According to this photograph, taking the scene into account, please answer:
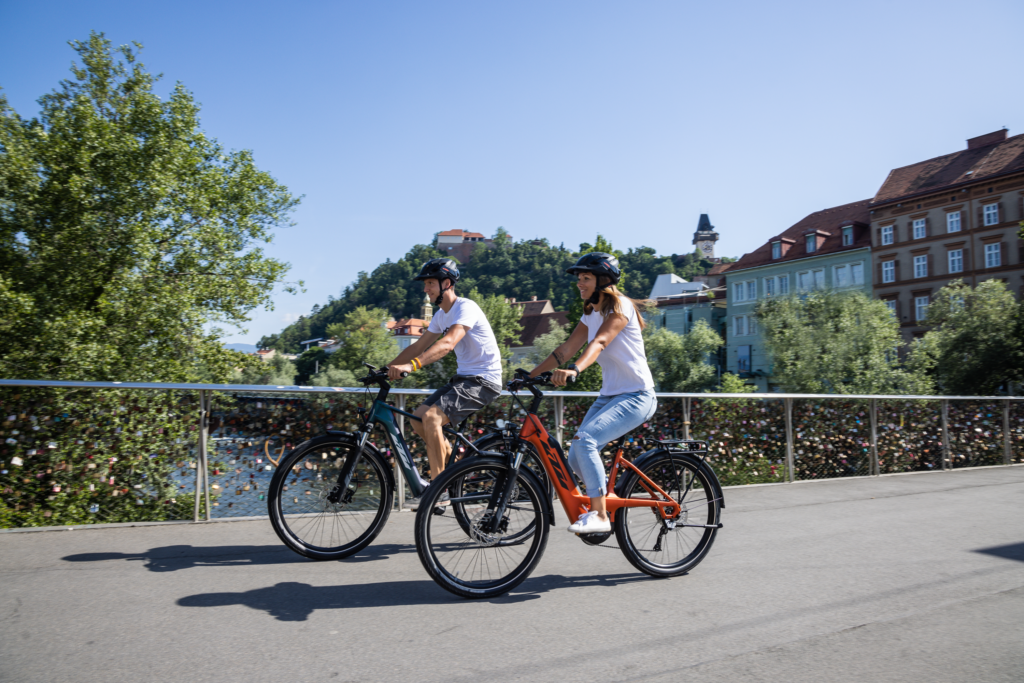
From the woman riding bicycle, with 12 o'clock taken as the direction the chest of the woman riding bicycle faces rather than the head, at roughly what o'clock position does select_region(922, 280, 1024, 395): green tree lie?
The green tree is roughly at 4 o'clock from the woman riding bicycle.

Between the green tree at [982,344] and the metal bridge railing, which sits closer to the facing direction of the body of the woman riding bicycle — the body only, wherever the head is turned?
the metal bridge railing

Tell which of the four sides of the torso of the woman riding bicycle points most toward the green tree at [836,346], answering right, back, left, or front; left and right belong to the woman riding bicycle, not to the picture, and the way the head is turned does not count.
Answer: right

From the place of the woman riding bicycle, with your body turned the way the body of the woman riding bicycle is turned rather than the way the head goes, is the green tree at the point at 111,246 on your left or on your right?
on your right

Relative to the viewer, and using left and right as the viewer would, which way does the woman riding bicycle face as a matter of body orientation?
facing to the left of the viewer

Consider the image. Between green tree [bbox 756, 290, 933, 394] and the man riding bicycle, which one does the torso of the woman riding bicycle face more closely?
the man riding bicycle

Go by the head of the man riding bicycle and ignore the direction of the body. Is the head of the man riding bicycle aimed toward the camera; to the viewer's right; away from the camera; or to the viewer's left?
to the viewer's left

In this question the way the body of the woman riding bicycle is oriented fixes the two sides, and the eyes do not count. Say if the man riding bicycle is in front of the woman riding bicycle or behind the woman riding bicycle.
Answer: in front
